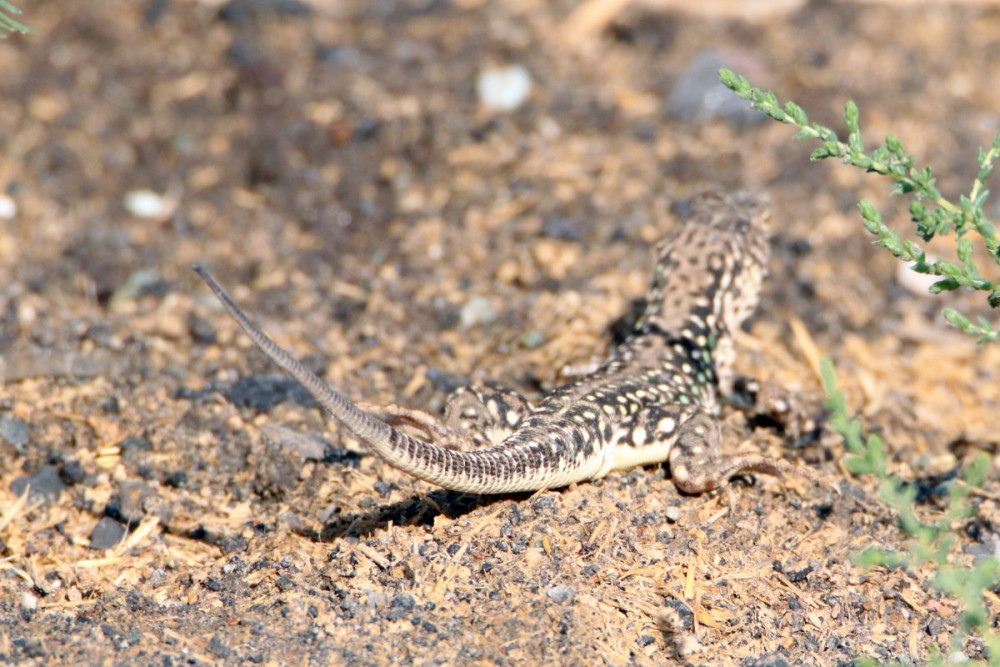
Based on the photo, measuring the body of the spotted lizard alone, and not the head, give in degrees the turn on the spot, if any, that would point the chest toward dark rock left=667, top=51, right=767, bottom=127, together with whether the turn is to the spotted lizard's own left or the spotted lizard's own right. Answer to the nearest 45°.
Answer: approximately 45° to the spotted lizard's own left

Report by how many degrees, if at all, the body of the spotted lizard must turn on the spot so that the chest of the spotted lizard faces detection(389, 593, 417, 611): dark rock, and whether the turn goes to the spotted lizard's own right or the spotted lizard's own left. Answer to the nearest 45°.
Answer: approximately 180°

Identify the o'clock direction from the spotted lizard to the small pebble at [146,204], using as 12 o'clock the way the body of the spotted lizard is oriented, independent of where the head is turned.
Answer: The small pebble is roughly at 9 o'clock from the spotted lizard.

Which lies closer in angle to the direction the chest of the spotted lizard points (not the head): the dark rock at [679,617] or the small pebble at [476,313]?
the small pebble

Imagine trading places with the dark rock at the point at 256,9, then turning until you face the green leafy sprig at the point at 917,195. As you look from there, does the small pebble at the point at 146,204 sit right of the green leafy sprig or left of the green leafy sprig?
right

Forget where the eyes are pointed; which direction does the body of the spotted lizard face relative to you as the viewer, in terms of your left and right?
facing away from the viewer and to the right of the viewer

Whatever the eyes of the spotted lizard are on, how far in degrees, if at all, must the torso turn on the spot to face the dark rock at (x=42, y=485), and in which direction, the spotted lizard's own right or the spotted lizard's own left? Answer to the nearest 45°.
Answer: approximately 135° to the spotted lizard's own left

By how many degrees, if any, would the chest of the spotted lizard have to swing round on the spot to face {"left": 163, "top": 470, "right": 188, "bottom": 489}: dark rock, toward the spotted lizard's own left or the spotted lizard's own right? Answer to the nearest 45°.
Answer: approximately 135° to the spotted lizard's own left
